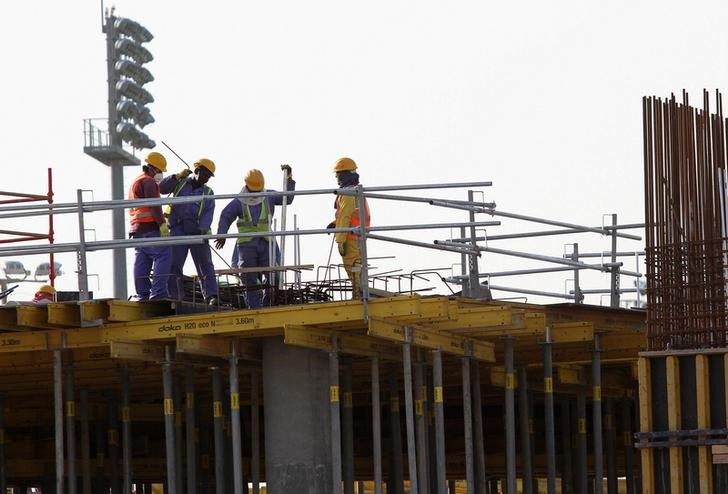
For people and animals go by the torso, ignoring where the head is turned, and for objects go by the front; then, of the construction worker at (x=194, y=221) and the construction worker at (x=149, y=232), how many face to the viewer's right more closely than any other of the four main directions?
1

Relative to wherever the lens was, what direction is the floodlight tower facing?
facing to the right of the viewer

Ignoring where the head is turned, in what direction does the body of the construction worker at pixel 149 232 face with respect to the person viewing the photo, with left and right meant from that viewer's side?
facing to the right of the viewer

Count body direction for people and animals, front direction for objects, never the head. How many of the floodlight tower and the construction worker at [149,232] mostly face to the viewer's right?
2

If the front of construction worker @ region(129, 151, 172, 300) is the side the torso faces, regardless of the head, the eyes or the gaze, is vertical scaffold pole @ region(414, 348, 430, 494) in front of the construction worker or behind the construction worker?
in front

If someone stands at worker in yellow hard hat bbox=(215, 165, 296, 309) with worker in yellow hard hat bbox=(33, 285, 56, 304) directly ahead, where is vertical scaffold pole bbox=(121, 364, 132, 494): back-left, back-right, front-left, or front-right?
front-left

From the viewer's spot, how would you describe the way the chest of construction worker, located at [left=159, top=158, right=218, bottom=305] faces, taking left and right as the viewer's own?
facing the viewer

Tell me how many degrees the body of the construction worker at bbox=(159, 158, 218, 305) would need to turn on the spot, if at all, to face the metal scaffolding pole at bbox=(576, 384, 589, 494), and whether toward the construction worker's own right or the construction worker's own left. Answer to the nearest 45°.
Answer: approximately 135° to the construction worker's own left
